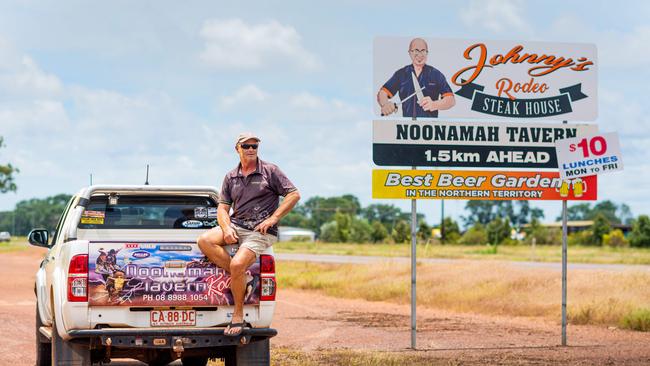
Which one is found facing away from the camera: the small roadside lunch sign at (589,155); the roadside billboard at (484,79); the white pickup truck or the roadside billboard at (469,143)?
the white pickup truck

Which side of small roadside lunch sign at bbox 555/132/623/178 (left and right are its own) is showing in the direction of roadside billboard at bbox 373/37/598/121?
right

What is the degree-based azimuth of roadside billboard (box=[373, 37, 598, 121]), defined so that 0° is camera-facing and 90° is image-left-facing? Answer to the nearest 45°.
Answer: approximately 0°

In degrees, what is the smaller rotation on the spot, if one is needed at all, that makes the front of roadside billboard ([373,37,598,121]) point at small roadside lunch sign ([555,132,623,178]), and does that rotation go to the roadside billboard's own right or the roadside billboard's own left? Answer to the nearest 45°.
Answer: approximately 90° to the roadside billboard's own left

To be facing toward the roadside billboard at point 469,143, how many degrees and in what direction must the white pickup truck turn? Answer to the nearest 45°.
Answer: approximately 45° to its right

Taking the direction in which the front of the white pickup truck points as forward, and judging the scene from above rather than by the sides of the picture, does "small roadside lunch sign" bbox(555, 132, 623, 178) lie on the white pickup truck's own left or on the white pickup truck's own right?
on the white pickup truck's own right

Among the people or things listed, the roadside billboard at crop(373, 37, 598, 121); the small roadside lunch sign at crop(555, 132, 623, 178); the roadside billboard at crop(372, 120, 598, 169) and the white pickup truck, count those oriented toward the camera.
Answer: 3

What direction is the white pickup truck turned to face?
away from the camera

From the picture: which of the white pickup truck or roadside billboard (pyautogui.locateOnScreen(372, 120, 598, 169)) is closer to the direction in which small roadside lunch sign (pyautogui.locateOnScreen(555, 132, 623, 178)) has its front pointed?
the white pickup truck
